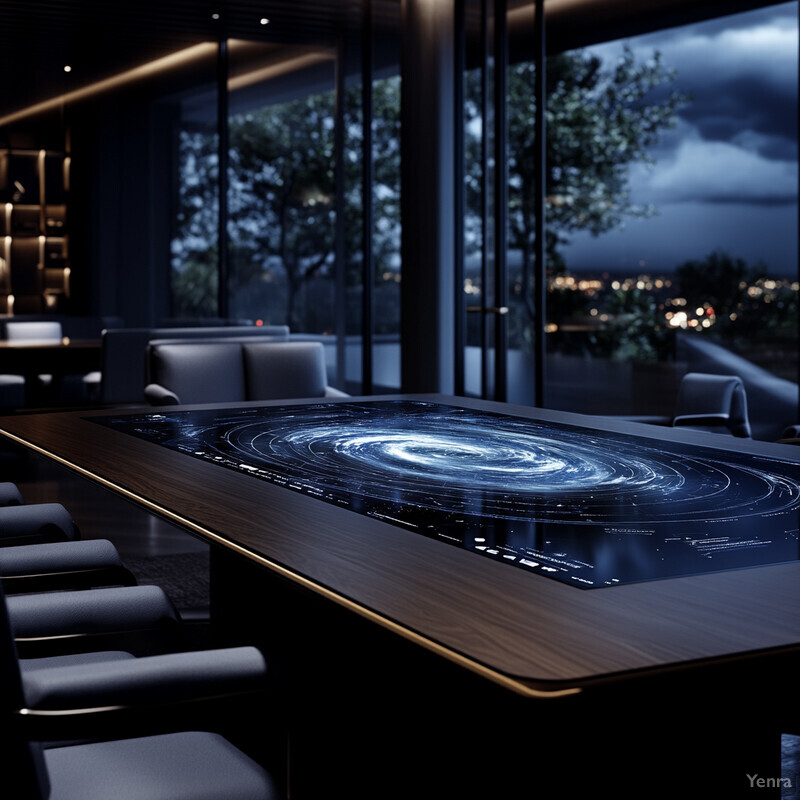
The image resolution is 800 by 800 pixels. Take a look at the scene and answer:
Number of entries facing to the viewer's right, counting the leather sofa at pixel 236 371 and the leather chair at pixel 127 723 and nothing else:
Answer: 1

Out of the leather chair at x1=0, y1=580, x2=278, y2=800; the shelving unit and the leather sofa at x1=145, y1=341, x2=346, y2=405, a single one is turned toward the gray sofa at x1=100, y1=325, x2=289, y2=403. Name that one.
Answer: the shelving unit

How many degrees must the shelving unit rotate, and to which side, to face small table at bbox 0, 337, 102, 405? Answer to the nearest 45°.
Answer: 0° — it already faces it

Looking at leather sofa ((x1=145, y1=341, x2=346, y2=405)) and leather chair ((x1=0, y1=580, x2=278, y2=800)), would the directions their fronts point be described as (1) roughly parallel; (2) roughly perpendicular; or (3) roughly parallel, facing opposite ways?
roughly perpendicular

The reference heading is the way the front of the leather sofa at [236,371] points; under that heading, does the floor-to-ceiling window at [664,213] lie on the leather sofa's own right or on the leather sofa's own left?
on the leather sofa's own left

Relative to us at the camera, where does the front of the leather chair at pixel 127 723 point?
facing to the right of the viewer

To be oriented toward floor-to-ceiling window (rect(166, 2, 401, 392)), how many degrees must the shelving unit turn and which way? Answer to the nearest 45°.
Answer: approximately 45° to its left

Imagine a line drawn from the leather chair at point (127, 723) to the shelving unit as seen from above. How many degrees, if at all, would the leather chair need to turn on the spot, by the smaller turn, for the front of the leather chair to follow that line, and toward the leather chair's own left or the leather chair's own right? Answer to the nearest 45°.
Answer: approximately 90° to the leather chair's own left
